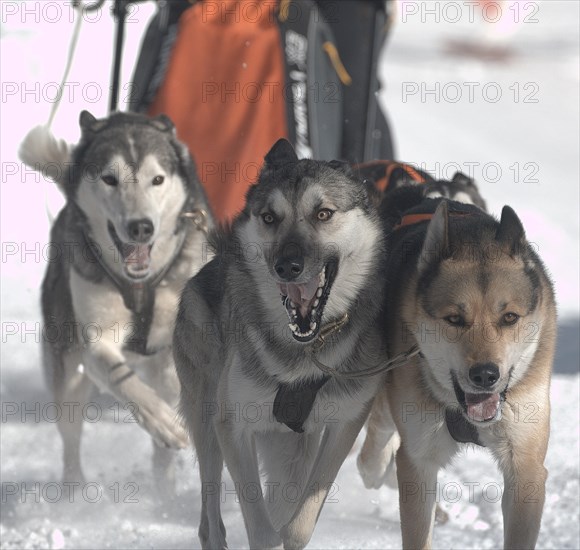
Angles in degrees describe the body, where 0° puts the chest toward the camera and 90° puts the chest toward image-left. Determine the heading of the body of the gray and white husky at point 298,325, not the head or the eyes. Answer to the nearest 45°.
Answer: approximately 0°

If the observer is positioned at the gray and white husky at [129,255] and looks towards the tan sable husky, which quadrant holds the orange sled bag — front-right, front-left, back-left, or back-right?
back-left

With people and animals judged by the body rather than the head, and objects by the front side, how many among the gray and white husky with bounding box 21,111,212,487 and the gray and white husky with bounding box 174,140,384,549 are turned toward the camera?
2

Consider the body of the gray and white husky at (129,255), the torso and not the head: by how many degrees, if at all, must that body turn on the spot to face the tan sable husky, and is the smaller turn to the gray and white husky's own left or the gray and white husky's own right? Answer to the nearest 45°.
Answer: approximately 45° to the gray and white husky's own left

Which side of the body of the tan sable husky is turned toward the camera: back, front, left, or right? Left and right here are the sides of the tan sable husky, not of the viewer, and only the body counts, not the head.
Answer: front

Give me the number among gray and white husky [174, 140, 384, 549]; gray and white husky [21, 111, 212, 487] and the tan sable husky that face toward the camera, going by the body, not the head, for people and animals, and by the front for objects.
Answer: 3

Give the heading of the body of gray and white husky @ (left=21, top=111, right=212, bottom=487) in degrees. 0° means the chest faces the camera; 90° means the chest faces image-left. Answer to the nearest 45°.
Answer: approximately 0°
